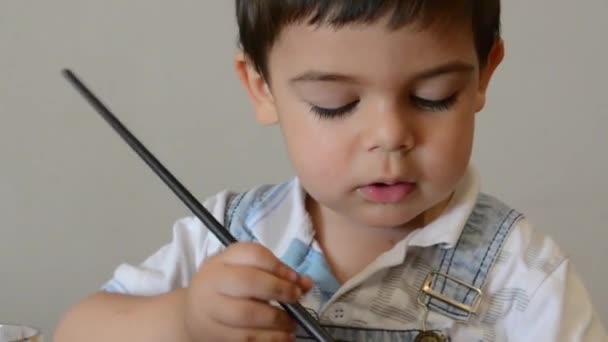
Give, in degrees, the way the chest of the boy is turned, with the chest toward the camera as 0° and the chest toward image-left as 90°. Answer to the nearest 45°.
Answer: approximately 0°
